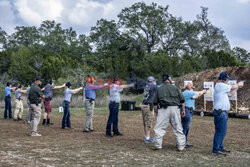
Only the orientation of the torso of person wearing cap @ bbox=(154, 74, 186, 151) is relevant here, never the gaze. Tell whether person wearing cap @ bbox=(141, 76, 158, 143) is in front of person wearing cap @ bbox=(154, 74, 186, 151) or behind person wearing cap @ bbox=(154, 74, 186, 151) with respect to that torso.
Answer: in front

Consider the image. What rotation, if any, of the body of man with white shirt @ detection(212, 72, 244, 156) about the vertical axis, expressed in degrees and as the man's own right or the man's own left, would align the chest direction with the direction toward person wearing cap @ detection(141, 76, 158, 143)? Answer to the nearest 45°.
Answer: approximately 135° to the man's own left

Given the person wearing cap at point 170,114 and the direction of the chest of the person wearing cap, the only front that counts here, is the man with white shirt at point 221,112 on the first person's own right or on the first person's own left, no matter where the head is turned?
on the first person's own right

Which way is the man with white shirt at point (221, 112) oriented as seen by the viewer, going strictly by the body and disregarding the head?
to the viewer's right

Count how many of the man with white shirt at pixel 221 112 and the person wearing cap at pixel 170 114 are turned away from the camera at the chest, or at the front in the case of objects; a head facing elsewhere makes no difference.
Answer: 1

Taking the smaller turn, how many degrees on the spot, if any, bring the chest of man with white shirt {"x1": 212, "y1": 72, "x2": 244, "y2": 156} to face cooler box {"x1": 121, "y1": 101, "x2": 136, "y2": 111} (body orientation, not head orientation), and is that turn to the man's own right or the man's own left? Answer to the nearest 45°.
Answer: approximately 135° to the man's own left

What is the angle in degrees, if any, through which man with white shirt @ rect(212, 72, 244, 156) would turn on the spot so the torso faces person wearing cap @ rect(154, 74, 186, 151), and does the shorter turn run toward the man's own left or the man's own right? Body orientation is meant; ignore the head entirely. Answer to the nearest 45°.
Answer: approximately 180°

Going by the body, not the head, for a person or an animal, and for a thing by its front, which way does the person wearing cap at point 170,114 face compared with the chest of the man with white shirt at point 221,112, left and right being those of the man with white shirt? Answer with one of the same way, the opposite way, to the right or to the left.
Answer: to the left

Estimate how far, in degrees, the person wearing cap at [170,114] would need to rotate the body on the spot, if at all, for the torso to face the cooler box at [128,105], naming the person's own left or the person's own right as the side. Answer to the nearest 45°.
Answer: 0° — they already face it

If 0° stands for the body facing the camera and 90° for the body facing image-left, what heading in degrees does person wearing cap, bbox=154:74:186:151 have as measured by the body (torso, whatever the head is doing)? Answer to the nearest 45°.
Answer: approximately 180°
